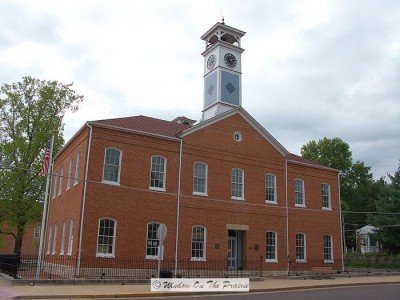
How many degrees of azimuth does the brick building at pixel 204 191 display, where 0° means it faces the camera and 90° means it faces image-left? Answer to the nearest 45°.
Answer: approximately 315°

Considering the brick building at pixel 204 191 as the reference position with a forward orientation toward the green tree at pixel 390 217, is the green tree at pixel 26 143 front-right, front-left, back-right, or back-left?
back-left

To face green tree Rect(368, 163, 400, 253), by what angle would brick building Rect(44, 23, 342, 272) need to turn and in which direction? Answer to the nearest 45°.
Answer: approximately 90° to its left
